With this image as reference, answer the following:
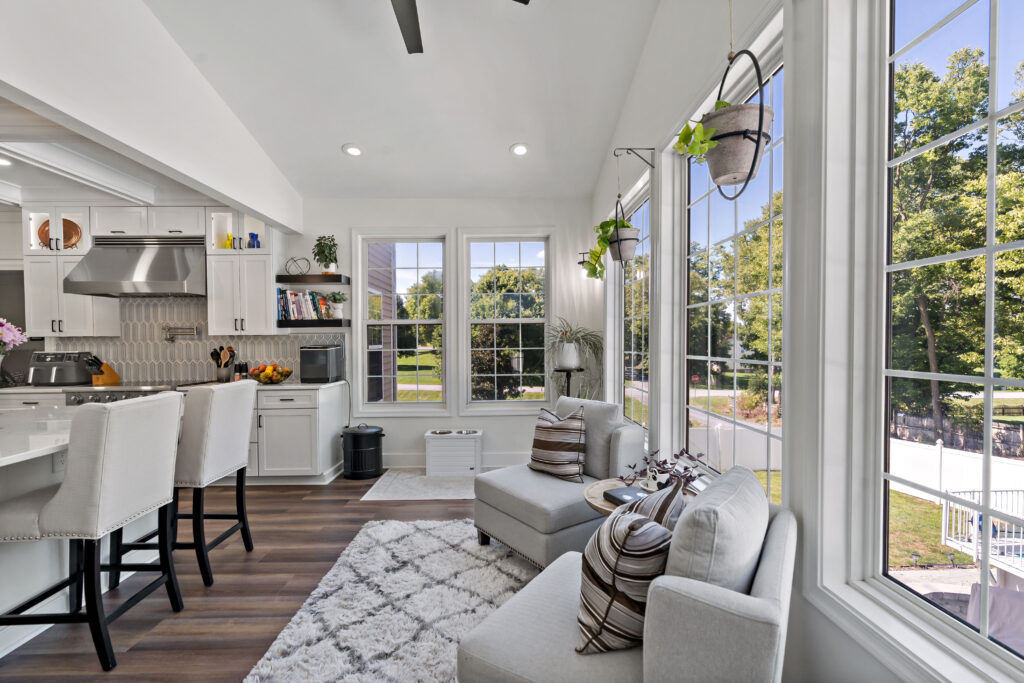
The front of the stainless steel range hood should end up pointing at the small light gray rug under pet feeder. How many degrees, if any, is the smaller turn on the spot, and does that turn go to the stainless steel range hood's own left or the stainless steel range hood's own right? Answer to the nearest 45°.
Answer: approximately 90° to the stainless steel range hood's own left

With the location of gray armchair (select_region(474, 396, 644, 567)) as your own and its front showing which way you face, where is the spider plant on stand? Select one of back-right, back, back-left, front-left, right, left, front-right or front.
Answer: back-right

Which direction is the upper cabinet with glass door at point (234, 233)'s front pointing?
toward the camera

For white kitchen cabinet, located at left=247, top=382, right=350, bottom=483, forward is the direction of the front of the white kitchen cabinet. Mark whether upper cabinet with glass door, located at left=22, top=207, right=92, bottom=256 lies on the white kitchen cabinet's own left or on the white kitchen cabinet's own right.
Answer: on the white kitchen cabinet's own right

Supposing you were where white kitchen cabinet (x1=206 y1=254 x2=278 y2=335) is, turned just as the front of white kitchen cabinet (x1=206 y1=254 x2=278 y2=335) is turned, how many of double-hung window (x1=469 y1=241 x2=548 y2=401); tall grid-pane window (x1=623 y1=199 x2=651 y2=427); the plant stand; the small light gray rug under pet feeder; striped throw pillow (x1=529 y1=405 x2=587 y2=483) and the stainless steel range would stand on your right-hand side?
1

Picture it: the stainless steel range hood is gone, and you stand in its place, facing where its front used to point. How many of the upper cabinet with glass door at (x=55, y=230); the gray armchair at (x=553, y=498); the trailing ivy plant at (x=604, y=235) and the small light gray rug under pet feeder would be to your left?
3

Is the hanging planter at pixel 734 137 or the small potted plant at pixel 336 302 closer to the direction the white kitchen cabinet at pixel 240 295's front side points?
the hanging planter

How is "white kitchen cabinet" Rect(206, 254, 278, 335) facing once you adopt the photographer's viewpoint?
facing the viewer

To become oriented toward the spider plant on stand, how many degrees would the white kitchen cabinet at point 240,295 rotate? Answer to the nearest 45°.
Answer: approximately 45° to its left

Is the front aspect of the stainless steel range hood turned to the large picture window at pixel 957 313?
no

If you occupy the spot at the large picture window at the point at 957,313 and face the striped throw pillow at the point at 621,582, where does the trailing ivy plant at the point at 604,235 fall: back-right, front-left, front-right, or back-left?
front-right

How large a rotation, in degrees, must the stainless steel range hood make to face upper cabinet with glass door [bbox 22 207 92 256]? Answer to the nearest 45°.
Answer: approximately 90° to its right

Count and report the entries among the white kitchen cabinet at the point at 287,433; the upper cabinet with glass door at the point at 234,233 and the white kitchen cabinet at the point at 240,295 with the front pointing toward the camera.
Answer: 3

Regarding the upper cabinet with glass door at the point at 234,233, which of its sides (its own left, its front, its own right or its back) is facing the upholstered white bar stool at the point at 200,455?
front

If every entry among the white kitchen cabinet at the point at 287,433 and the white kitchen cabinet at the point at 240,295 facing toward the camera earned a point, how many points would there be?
2

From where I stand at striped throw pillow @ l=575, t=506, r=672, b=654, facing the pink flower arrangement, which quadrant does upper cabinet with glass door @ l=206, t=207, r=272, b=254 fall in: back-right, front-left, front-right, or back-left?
front-right

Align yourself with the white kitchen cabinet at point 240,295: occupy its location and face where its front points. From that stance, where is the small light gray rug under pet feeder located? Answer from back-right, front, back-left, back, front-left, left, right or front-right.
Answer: front-left

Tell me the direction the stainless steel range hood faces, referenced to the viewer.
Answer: facing the viewer and to the left of the viewer
